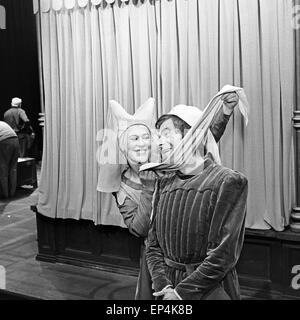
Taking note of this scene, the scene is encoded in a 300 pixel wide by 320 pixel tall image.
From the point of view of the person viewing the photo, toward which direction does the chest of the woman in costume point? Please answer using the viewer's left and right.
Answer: facing the viewer and to the right of the viewer

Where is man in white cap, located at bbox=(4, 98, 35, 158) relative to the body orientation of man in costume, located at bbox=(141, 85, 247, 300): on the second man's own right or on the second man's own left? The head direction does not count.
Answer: on the second man's own right

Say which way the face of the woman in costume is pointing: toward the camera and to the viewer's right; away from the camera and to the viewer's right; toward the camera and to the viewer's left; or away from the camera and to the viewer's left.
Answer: toward the camera and to the viewer's right

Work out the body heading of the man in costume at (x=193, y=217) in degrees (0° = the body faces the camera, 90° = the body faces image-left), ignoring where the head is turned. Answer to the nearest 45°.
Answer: approximately 45°

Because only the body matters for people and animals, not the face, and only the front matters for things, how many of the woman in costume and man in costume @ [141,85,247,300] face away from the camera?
0
